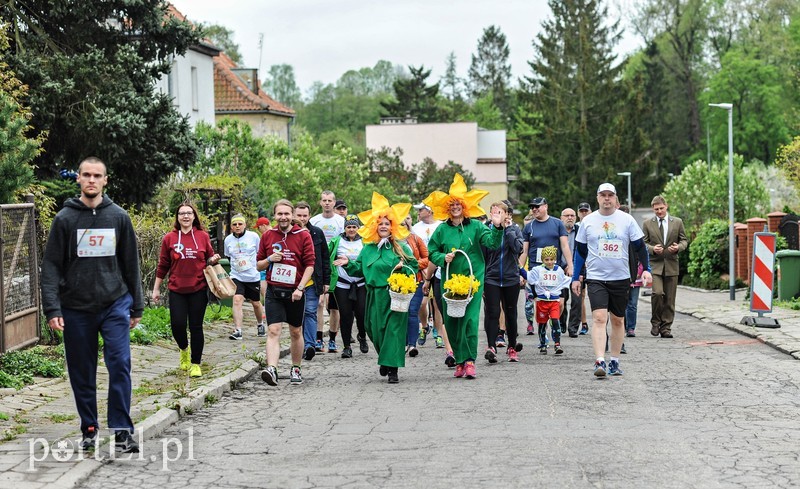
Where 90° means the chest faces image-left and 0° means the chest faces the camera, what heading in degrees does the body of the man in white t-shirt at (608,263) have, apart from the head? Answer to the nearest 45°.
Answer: approximately 0°

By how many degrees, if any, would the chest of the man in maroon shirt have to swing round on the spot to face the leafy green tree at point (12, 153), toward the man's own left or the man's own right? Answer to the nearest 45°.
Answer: approximately 135° to the man's own right

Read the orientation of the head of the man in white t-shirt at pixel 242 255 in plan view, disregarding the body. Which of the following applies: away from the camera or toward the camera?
toward the camera

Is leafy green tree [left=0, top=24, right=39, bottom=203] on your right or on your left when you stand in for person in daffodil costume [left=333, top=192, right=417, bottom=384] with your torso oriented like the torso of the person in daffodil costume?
on your right

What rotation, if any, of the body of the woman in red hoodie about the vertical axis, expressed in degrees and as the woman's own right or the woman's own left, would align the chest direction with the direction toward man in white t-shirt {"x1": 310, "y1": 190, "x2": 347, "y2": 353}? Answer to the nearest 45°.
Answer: approximately 135° to the woman's own left

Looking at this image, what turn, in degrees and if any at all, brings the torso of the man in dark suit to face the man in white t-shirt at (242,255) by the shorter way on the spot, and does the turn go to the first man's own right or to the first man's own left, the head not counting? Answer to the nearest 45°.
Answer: approximately 90° to the first man's own right

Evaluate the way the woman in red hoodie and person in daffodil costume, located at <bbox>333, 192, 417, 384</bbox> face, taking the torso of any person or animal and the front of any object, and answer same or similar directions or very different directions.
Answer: same or similar directions

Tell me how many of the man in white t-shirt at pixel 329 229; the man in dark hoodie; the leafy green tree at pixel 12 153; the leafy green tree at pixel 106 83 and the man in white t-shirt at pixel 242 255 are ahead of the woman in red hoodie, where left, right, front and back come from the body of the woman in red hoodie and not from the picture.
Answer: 1

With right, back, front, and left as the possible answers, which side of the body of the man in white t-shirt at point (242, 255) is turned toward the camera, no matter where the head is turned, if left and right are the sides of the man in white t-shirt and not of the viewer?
front

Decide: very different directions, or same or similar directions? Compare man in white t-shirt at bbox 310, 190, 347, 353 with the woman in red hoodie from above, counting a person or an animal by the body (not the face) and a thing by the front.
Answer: same or similar directions

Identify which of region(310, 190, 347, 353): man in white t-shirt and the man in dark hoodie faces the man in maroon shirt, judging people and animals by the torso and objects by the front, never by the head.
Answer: the man in white t-shirt

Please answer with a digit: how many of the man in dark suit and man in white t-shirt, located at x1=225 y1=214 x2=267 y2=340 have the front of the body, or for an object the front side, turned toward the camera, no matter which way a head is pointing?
2

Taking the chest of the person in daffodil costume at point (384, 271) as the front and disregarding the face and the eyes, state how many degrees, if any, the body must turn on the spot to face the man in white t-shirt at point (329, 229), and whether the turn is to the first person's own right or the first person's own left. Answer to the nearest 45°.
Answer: approximately 180°

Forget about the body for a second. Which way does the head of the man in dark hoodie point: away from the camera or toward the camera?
toward the camera

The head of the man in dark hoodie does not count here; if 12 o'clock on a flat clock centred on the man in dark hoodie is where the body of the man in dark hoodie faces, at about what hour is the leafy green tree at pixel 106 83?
The leafy green tree is roughly at 6 o'clock from the man in dark hoodie.

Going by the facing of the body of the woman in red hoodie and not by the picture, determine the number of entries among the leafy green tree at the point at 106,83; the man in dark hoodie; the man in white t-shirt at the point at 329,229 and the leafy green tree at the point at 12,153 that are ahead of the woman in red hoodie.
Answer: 1

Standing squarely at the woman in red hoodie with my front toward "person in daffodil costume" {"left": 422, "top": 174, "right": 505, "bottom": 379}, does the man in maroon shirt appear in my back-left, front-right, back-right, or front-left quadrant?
front-right

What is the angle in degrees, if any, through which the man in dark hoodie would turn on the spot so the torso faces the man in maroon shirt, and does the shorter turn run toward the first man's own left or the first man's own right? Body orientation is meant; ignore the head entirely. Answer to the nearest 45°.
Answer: approximately 135° to the first man's own left
